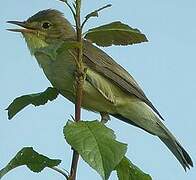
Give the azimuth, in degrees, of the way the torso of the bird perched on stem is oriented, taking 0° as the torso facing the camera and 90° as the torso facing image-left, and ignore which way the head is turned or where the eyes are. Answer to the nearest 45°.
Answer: approximately 90°
